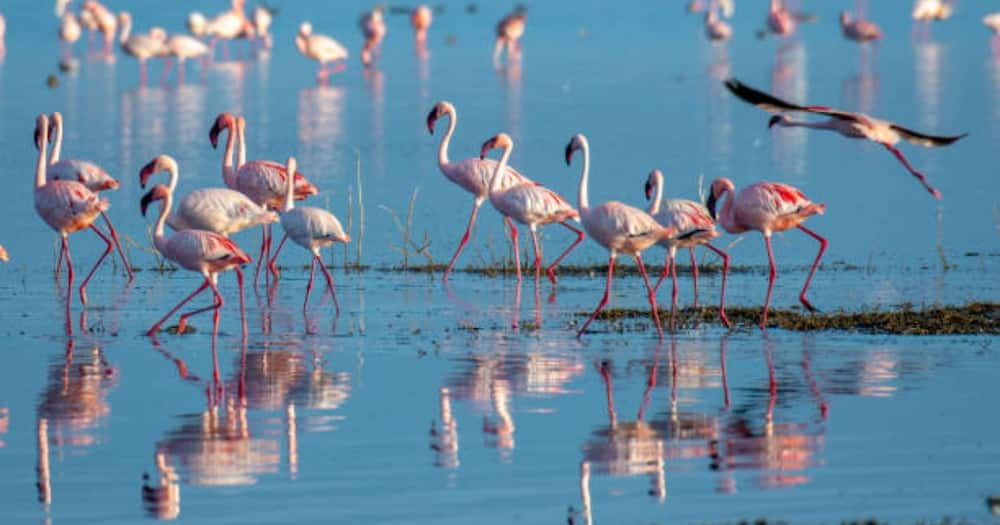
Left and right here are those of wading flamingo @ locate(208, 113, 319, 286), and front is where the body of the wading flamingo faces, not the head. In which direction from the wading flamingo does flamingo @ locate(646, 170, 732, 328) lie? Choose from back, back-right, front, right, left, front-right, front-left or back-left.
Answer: back-left

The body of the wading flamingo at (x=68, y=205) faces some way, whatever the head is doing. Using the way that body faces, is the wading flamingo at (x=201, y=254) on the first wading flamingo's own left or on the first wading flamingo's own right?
on the first wading flamingo's own left

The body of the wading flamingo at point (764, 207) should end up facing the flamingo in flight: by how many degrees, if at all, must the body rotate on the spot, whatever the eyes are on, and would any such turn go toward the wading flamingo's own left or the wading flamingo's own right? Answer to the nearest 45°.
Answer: approximately 135° to the wading flamingo's own right

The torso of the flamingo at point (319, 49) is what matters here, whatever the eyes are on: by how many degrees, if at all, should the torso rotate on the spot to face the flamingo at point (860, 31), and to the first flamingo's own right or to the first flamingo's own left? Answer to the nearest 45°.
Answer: approximately 180°

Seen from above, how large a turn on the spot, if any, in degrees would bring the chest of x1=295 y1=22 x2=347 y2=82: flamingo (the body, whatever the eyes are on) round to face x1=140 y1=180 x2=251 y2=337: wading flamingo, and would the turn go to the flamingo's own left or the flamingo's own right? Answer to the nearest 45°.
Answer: approximately 90° to the flamingo's own left

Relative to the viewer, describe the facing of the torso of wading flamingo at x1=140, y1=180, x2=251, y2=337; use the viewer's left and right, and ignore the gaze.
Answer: facing to the left of the viewer

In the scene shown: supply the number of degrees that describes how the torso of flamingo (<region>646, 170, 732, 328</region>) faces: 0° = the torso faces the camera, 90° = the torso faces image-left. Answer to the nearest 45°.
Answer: approximately 90°

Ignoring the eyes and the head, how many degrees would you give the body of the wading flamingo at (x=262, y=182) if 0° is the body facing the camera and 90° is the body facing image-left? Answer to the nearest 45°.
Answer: approximately 90°

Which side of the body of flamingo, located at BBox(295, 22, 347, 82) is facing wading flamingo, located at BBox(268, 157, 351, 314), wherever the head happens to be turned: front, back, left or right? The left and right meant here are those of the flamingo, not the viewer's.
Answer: left

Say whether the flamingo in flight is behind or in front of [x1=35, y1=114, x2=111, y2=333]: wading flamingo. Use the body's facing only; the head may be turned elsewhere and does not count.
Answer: behind

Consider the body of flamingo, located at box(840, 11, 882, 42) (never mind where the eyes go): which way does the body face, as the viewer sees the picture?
to the viewer's left

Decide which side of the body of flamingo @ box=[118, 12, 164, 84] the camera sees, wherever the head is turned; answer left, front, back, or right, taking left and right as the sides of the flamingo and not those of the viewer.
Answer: left

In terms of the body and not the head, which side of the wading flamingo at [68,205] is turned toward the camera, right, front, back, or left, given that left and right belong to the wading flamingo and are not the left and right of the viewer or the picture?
left
